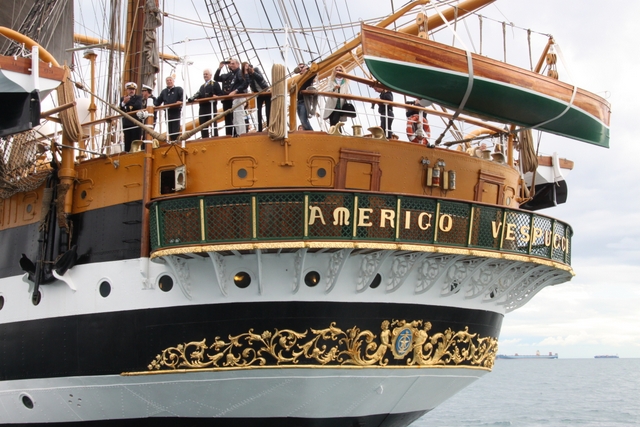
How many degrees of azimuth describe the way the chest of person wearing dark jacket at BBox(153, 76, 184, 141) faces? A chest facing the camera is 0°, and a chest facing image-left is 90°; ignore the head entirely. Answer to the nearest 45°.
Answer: approximately 0°

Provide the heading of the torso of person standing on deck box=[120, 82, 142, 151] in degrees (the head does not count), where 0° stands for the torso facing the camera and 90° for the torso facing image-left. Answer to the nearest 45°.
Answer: approximately 0°

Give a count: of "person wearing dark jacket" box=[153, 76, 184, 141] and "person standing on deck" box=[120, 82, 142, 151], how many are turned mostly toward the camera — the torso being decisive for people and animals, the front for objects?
2

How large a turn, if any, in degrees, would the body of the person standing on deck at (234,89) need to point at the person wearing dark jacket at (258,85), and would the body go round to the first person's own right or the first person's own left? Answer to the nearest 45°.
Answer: approximately 90° to the first person's own left

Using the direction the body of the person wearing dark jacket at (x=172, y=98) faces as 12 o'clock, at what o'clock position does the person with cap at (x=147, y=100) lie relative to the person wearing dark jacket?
The person with cap is roughly at 4 o'clock from the person wearing dark jacket.

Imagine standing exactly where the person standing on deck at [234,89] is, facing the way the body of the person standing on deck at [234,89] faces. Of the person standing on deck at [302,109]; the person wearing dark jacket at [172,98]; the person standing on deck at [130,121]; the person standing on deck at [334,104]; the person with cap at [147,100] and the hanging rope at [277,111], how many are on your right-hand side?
3
